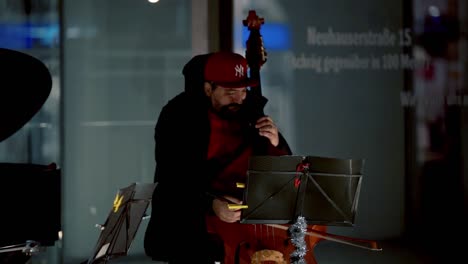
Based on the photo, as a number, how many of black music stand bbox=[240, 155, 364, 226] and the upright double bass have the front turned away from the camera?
1

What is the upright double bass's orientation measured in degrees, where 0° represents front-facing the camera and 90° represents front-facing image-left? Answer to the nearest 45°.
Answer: approximately 0°

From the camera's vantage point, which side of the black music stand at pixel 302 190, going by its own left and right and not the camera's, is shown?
back

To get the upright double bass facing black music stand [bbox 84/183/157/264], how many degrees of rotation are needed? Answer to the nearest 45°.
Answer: approximately 90° to its right

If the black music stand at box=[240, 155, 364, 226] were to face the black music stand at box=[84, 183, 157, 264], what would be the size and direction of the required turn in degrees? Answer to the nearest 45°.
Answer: approximately 90° to its left

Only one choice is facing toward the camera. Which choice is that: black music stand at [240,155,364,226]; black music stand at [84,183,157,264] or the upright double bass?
the upright double bass

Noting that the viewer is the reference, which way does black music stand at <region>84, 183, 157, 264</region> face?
facing away from the viewer and to the left of the viewer

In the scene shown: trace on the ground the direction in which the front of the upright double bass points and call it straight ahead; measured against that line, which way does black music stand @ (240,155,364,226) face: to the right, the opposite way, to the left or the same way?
the opposite way

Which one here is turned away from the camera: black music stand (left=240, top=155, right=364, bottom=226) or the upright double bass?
the black music stand
